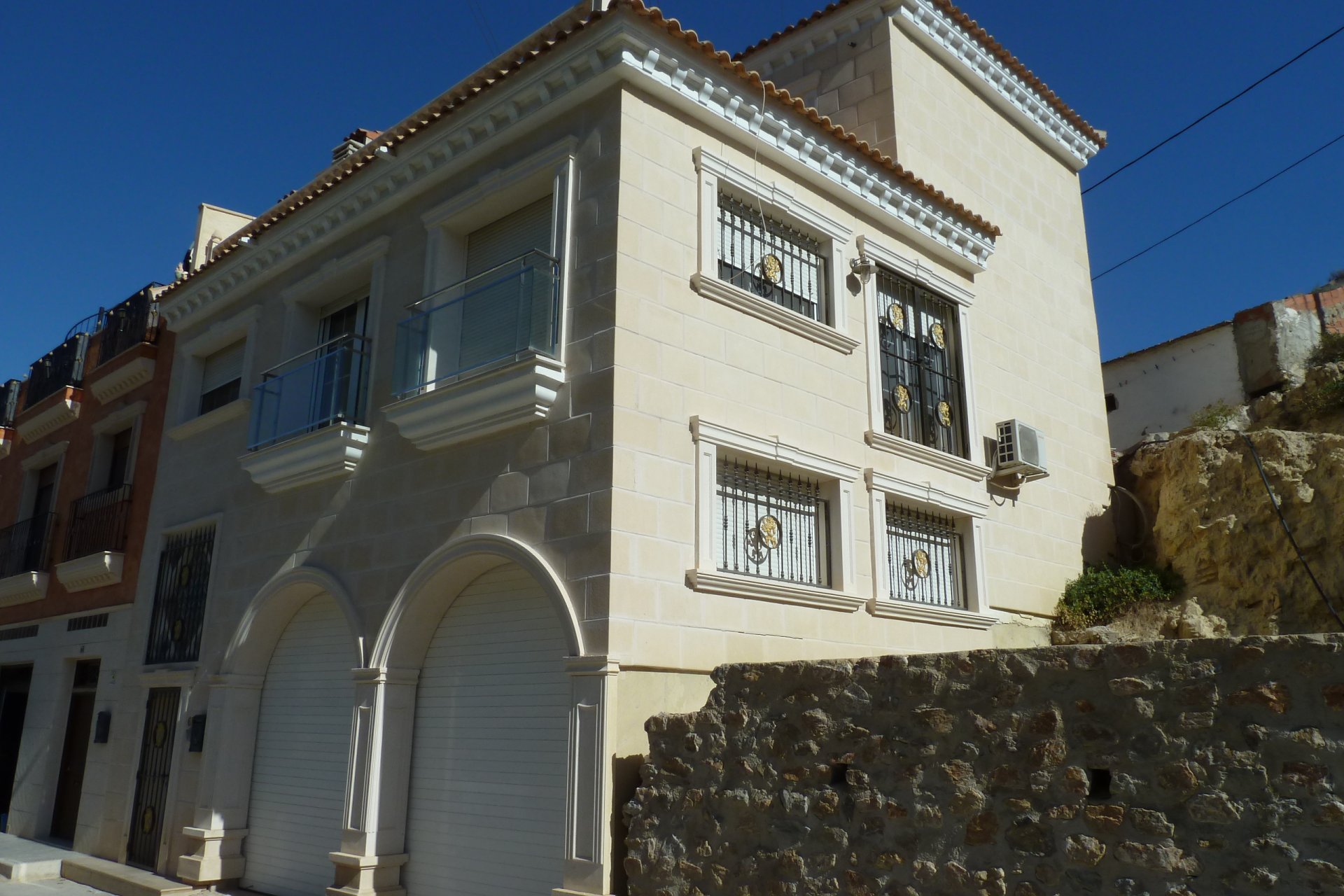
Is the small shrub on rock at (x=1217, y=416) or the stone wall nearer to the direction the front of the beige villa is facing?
the stone wall

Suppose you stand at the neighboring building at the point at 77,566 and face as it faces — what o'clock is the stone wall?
The stone wall is roughly at 10 o'clock from the neighboring building.

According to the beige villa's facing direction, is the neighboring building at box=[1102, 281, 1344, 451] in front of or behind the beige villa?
behind

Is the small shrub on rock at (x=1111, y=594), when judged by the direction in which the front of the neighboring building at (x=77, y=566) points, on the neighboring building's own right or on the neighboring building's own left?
on the neighboring building's own left

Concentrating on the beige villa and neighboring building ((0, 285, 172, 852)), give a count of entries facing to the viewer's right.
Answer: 0

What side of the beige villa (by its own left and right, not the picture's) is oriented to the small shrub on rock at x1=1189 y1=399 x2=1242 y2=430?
back

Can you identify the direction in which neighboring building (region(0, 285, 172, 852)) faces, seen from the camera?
facing the viewer and to the left of the viewer

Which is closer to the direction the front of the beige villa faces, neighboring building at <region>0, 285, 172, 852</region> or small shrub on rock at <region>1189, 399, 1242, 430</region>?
the neighboring building

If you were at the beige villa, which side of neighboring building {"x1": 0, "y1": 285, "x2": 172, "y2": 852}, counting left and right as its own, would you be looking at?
left

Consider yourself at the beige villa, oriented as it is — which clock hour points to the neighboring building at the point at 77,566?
The neighboring building is roughly at 3 o'clock from the beige villa.
